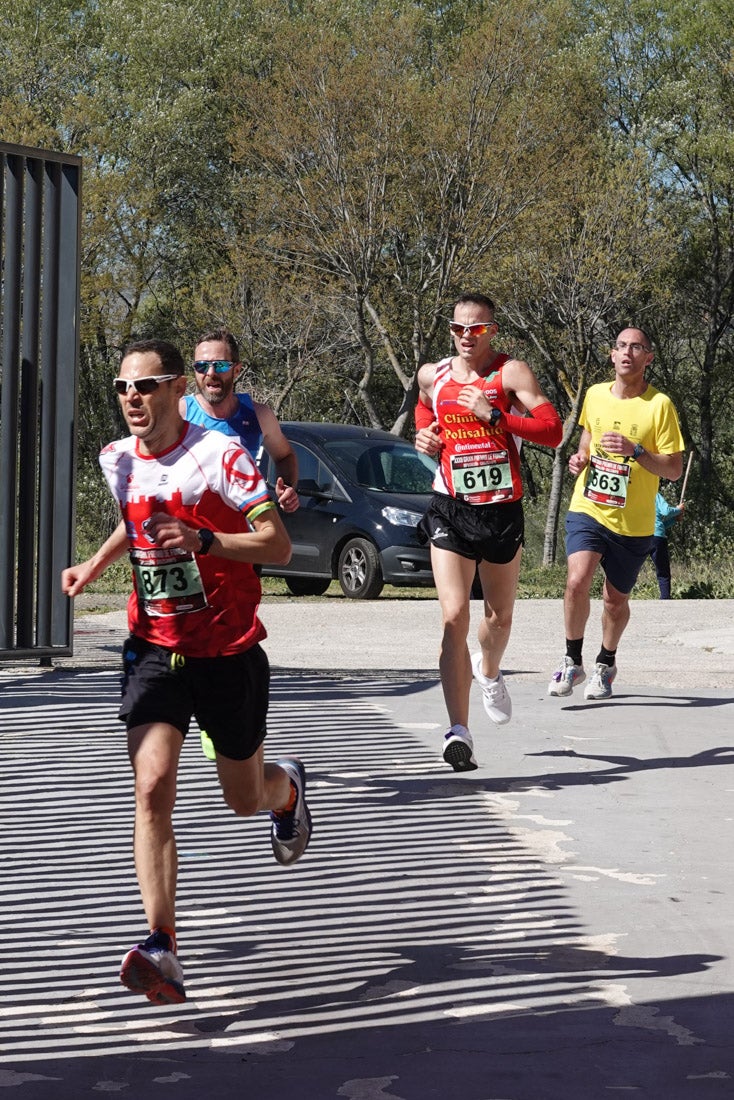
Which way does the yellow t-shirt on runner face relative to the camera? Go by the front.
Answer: toward the camera

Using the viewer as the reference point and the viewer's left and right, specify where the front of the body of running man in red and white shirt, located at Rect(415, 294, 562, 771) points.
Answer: facing the viewer

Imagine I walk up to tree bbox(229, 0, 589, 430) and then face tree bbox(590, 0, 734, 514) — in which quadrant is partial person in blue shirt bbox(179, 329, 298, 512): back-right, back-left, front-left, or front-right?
back-right

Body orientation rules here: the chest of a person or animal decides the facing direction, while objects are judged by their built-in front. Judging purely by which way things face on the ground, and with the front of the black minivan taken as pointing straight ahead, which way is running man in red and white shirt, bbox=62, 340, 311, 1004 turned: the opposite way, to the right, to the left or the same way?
to the right

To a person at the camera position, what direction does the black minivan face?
facing the viewer and to the right of the viewer

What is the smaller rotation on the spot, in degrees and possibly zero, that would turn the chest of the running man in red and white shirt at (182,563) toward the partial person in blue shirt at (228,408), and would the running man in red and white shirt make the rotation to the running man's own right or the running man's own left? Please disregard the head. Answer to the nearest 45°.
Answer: approximately 135° to the running man's own right

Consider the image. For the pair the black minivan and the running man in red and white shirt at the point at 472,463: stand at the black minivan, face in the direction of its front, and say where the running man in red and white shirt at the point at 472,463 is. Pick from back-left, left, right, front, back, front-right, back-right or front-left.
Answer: front-right

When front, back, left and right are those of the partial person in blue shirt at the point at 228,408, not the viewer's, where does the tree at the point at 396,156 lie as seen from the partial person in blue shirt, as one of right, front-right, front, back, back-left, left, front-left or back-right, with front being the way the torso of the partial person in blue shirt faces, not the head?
back-right

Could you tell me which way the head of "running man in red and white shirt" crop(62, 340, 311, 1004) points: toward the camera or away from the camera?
toward the camera

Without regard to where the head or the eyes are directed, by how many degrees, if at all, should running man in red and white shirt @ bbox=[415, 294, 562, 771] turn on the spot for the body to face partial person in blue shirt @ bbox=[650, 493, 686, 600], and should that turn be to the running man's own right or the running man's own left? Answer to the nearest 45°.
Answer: approximately 180°

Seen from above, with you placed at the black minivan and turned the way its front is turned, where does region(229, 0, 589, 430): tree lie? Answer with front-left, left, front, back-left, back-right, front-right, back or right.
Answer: back-left

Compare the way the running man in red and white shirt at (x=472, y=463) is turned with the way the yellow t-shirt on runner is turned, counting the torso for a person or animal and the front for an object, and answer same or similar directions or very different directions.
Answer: same or similar directions

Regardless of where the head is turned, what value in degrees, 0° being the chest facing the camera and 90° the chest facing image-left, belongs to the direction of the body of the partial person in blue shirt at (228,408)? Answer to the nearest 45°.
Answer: approximately 45°

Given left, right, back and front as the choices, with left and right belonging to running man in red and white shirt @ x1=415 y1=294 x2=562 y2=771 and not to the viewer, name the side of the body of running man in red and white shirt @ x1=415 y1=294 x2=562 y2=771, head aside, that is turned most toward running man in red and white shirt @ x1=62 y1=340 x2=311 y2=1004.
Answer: front
